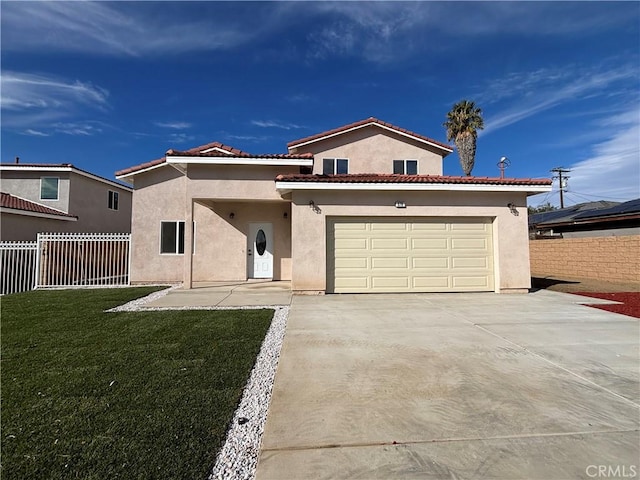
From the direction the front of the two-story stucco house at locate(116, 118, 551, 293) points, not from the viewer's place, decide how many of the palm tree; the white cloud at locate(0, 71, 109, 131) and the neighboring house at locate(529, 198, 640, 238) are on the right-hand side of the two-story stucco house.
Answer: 1

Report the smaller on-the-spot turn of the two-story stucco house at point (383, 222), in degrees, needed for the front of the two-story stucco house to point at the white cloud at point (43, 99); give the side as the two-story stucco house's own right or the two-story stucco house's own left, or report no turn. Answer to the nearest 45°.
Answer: approximately 90° to the two-story stucco house's own right

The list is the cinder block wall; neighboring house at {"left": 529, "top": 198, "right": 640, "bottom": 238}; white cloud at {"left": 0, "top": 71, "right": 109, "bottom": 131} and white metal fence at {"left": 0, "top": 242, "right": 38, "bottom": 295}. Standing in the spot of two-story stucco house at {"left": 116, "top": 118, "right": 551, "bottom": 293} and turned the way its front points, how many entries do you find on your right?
2

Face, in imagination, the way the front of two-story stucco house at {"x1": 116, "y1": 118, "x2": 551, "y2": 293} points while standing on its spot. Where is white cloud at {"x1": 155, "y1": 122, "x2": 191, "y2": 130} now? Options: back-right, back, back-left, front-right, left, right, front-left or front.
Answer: back-right

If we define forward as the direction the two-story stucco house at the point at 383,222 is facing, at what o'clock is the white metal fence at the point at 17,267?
The white metal fence is roughly at 3 o'clock from the two-story stucco house.

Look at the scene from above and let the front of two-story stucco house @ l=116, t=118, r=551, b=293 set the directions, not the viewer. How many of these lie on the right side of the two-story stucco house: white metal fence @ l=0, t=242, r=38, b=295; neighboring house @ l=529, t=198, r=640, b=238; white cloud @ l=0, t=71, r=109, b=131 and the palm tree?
2

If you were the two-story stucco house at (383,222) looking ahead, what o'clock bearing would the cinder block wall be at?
The cinder block wall is roughly at 8 o'clock from the two-story stucco house.

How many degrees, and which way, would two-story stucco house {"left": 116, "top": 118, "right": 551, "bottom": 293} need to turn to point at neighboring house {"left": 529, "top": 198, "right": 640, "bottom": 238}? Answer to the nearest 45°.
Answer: approximately 135° to its left

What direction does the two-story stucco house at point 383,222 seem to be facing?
toward the camera

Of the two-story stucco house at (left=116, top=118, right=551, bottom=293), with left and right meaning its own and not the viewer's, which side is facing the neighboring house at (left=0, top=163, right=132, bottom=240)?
right

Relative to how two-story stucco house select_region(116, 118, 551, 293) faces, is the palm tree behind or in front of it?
behind
